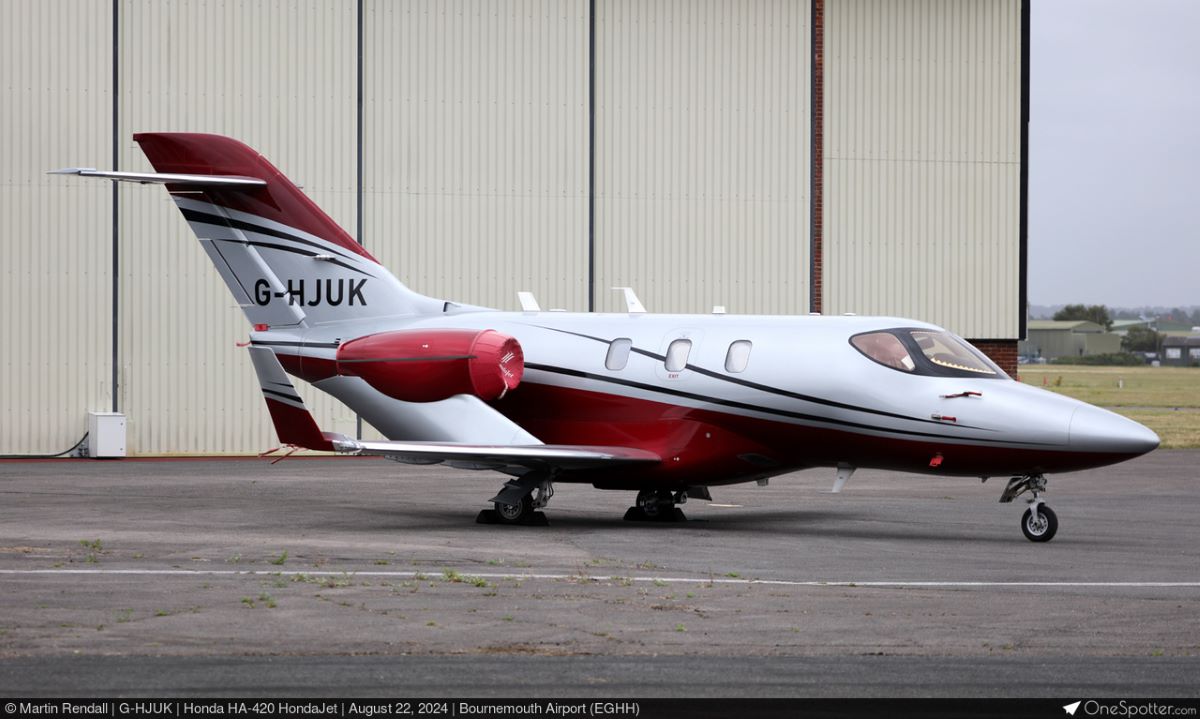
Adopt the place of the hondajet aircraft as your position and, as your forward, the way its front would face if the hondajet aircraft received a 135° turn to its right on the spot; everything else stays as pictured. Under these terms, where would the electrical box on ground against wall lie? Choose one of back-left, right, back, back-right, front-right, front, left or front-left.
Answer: front-right

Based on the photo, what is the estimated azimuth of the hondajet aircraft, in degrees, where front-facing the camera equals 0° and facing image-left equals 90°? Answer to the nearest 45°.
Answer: approximately 315°
